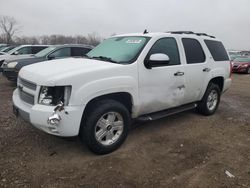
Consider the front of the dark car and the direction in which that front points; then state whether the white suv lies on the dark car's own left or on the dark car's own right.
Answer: on the dark car's own left

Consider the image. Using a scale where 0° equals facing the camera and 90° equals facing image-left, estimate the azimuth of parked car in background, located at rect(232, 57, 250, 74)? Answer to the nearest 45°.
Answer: approximately 45°

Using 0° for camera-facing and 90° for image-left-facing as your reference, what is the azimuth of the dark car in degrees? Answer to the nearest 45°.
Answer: approximately 45°

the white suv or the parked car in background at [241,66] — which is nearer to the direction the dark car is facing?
the white suv

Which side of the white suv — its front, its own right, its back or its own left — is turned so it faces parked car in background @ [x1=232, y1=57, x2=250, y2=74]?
back

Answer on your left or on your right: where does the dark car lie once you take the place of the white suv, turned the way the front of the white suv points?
on your right
